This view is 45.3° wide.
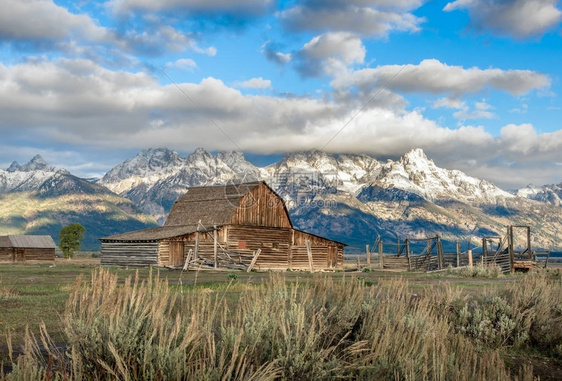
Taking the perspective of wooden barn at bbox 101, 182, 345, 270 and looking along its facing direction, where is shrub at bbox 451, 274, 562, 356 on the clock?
The shrub is roughly at 1 o'clock from the wooden barn.

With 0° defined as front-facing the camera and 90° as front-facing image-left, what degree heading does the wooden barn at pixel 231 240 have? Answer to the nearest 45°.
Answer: approximately 315°

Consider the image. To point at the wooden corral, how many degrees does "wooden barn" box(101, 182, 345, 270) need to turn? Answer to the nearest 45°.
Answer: approximately 45° to its left
